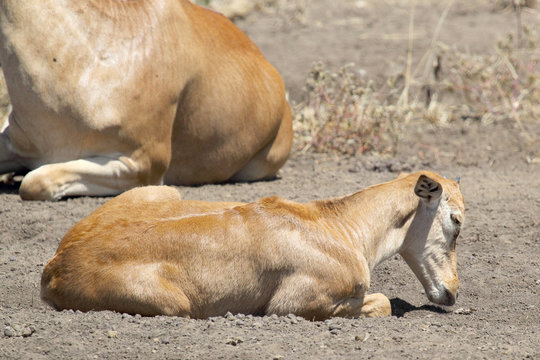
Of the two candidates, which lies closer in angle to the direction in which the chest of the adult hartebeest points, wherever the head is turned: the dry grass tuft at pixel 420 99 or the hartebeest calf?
the hartebeest calf

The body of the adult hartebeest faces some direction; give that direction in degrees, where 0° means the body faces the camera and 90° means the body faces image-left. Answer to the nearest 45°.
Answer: approximately 45°

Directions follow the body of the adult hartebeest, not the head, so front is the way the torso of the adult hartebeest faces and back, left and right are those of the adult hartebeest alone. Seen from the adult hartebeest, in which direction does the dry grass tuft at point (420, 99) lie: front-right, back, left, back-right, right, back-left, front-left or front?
back

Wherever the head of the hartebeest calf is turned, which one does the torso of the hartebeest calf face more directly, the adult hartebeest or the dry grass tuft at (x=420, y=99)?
the dry grass tuft

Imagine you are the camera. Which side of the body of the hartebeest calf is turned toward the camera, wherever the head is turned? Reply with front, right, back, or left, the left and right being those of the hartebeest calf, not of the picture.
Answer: right

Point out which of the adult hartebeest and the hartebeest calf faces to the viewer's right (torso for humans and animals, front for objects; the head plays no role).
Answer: the hartebeest calf

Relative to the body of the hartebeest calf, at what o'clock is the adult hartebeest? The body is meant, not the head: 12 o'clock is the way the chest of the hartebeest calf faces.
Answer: The adult hartebeest is roughly at 8 o'clock from the hartebeest calf.

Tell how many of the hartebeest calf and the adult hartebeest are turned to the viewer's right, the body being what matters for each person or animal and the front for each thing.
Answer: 1
